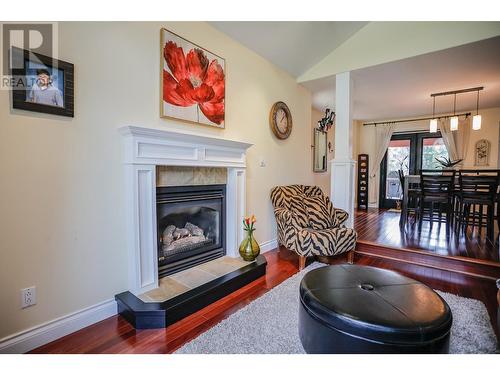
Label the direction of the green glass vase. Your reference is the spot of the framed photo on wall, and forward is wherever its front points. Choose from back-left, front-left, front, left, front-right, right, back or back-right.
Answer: front-left

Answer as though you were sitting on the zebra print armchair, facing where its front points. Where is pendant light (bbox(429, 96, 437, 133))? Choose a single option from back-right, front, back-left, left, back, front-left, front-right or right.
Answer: left

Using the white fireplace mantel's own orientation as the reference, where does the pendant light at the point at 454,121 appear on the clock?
The pendant light is roughly at 10 o'clock from the white fireplace mantel.

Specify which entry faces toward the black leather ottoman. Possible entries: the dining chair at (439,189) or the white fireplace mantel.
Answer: the white fireplace mantel

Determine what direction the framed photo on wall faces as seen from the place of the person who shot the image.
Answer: facing the viewer and to the right of the viewer

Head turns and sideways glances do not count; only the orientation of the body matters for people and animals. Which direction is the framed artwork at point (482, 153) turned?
toward the camera

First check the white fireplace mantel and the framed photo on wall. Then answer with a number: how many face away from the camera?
0

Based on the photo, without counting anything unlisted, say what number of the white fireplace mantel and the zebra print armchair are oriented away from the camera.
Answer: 0

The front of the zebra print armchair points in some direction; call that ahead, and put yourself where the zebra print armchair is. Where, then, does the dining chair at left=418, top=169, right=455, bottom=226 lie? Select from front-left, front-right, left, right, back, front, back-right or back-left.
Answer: left

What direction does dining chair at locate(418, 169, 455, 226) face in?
away from the camera

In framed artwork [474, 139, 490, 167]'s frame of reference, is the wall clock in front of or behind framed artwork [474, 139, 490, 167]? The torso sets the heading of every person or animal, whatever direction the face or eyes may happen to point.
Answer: in front

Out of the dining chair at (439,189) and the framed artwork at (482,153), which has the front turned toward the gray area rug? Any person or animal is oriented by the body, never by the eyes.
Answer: the framed artwork

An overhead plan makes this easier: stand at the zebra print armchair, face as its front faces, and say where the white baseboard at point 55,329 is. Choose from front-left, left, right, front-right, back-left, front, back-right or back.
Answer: right
